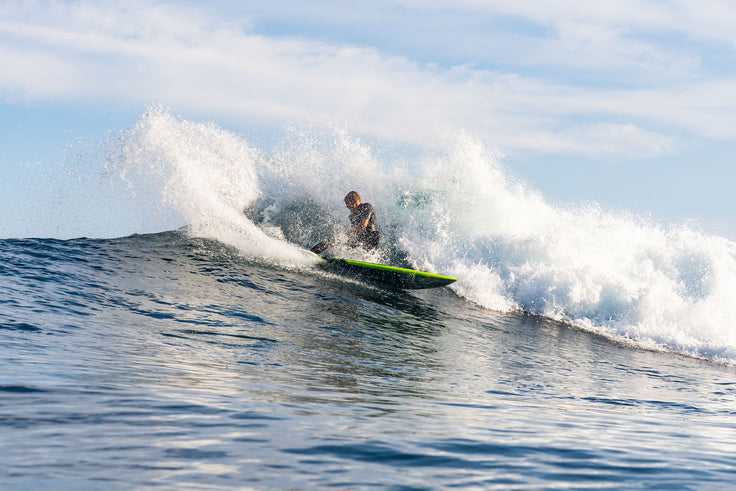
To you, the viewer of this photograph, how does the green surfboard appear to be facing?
facing to the right of the viewer

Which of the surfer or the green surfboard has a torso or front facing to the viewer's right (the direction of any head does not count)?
the green surfboard

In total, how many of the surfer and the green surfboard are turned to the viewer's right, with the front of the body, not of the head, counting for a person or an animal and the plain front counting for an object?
1
